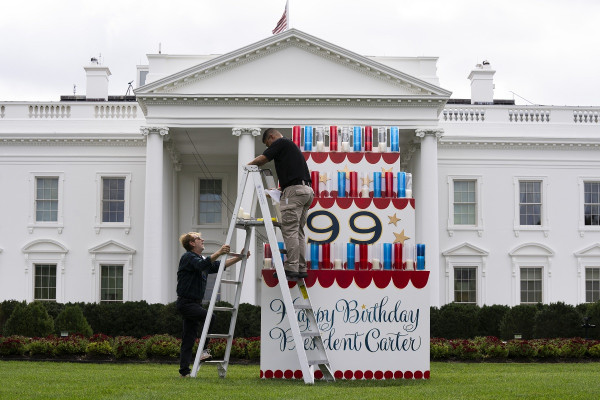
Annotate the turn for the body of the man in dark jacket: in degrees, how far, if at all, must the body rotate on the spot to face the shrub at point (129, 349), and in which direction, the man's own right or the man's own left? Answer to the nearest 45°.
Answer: approximately 90° to the man's own left

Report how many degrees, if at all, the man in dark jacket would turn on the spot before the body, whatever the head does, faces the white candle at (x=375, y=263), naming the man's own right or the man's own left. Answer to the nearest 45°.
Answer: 0° — they already face it

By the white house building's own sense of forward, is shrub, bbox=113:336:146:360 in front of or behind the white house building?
in front

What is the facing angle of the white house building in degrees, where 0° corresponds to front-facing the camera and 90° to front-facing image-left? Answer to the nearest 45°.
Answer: approximately 0°

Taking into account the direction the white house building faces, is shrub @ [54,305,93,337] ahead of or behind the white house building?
ahead

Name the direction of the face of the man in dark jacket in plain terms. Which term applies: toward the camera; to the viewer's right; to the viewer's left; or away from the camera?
to the viewer's right

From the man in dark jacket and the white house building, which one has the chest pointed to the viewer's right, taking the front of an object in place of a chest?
the man in dark jacket

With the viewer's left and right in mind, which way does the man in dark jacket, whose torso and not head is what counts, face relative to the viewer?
facing to the right of the viewer
